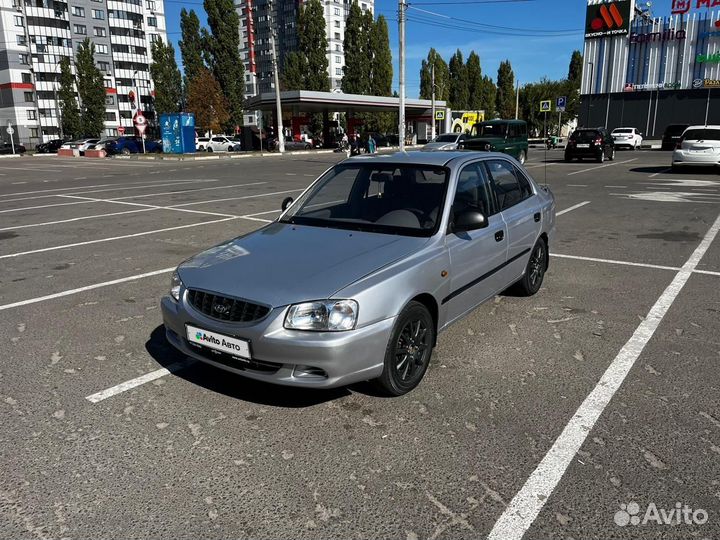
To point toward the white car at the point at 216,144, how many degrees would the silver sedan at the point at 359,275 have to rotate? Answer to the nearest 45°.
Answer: approximately 135° to its right

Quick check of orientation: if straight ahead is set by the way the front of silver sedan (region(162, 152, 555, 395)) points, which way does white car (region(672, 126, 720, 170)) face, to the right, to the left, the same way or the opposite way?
the opposite way

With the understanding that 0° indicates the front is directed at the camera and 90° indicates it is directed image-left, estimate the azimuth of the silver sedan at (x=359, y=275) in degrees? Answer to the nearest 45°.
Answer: approximately 45°

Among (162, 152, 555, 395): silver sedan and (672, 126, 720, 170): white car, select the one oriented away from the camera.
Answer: the white car

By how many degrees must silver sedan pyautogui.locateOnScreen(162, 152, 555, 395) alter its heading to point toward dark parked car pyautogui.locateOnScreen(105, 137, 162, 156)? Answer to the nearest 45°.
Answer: approximately 90° to its right

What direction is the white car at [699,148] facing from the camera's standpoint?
away from the camera

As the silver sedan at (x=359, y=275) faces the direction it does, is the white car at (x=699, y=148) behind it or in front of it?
behind

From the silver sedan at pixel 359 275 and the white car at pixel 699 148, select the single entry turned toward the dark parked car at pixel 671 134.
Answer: the white car

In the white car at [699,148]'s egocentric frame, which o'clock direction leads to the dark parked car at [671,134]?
The dark parked car is roughly at 12 o'clock from the white car.

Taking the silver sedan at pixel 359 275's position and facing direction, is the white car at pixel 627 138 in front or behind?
behind

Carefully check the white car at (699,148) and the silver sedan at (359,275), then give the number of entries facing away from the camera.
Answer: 1
